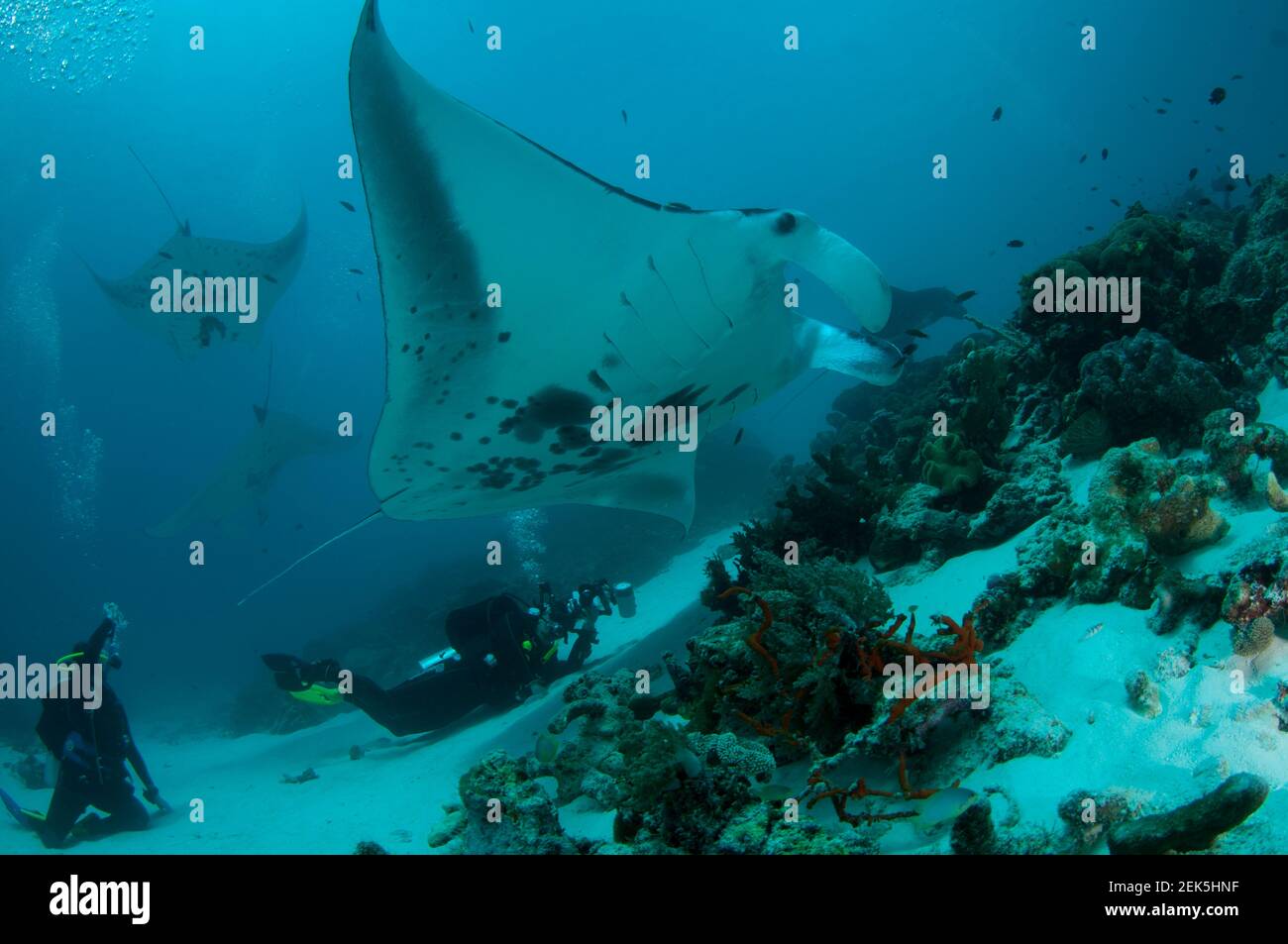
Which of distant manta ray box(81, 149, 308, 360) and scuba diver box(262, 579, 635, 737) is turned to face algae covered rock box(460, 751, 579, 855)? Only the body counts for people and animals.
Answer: the distant manta ray

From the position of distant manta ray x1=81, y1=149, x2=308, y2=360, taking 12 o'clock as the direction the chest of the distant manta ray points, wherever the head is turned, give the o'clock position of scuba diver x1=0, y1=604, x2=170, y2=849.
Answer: The scuba diver is roughly at 12 o'clock from the distant manta ray.

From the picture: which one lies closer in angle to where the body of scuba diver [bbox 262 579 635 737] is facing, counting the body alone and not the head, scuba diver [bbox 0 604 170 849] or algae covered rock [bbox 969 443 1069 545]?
the algae covered rock

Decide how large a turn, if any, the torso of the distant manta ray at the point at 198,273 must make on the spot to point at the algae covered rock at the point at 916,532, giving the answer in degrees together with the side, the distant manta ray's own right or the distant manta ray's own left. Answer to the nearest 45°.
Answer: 0° — it already faces it

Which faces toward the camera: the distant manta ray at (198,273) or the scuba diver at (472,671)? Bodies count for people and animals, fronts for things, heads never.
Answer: the distant manta ray

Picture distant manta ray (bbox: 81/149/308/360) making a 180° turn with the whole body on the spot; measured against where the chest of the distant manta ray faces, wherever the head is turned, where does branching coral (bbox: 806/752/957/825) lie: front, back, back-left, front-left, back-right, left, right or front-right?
back

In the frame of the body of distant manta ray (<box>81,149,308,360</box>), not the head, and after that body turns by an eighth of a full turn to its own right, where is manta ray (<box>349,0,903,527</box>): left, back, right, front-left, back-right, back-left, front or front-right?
front-left

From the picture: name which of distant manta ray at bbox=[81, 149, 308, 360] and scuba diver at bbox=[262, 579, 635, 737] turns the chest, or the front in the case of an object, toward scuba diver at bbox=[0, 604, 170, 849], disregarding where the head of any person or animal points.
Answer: the distant manta ray

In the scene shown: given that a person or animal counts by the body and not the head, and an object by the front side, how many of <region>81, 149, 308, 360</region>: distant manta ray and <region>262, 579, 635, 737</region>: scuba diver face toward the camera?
1

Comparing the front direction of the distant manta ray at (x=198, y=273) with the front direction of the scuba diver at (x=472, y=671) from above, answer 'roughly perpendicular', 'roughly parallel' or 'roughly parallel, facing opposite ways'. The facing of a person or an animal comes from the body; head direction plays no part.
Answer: roughly perpendicular

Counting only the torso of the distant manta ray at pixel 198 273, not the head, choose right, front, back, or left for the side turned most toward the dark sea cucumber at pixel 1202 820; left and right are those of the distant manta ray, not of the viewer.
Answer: front

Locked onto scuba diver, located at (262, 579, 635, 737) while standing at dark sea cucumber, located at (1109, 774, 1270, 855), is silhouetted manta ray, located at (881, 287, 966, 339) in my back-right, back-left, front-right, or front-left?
front-right

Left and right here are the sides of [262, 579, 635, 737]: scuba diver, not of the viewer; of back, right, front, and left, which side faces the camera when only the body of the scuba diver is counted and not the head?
right

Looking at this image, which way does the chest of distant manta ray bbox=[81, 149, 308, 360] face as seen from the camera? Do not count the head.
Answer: toward the camera

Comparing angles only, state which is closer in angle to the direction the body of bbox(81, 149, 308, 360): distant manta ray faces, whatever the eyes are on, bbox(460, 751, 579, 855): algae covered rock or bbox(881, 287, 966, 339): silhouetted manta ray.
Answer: the algae covered rock
